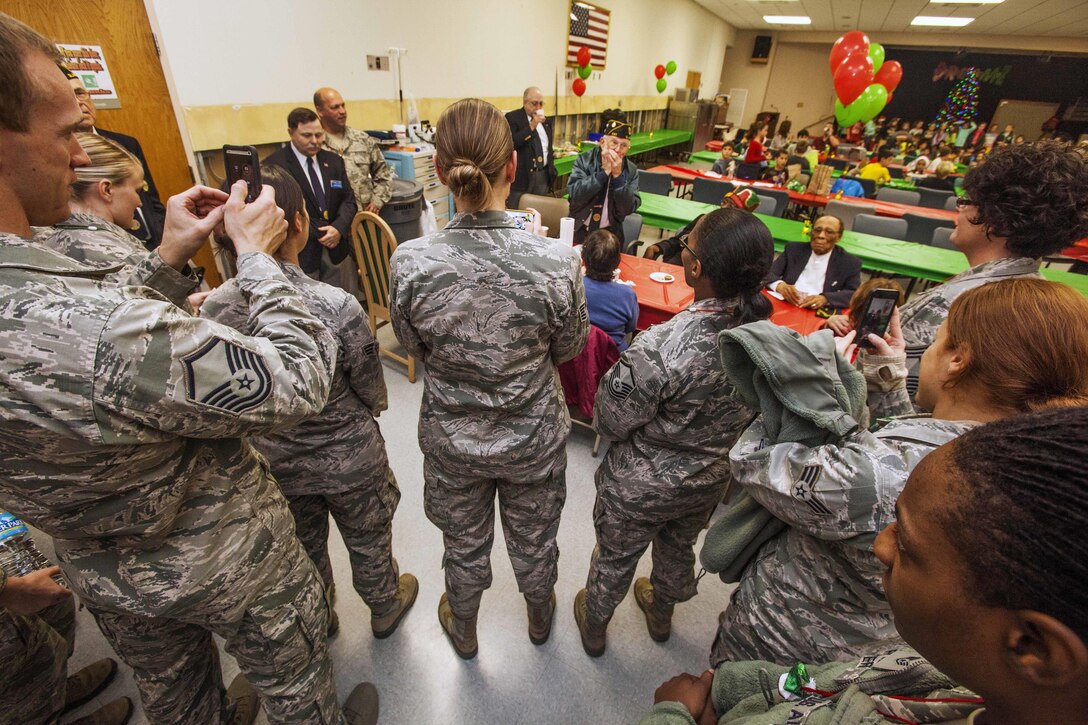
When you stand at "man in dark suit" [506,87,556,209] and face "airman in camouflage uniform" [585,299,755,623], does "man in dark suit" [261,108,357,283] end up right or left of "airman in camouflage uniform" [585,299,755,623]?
right

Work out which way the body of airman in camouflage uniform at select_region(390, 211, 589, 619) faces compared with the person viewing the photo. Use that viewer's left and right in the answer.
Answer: facing away from the viewer

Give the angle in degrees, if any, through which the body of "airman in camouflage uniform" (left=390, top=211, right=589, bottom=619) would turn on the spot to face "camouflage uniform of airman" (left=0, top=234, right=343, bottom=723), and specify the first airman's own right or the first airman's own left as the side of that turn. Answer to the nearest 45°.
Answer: approximately 135° to the first airman's own left

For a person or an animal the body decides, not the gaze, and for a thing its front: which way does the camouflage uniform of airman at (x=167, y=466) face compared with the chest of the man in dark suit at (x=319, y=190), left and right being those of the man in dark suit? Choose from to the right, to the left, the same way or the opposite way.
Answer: to the left

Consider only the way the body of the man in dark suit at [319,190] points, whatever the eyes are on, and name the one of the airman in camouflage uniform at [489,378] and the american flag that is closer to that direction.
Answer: the airman in camouflage uniform

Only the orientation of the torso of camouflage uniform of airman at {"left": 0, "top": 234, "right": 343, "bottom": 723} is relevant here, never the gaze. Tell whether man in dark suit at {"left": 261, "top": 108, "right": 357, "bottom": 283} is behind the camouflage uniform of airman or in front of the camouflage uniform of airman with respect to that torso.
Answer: in front

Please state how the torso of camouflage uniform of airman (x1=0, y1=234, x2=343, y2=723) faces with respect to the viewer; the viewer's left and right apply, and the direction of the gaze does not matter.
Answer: facing away from the viewer and to the right of the viewer

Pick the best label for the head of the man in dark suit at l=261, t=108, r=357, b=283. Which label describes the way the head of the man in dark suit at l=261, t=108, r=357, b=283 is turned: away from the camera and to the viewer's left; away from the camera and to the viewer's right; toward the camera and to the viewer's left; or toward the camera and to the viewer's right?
toward the camera and to the viewer's right

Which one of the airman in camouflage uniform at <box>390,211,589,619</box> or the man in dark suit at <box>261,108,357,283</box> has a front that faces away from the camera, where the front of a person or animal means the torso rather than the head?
the airman in camouflage uniform

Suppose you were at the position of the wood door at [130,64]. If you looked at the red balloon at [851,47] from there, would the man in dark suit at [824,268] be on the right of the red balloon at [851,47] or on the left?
right

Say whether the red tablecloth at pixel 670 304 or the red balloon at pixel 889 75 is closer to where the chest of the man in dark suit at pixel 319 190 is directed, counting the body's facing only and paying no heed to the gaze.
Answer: the red tablecloth

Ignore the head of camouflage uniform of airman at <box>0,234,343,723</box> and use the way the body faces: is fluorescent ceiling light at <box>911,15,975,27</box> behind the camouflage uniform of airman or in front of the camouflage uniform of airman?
in front

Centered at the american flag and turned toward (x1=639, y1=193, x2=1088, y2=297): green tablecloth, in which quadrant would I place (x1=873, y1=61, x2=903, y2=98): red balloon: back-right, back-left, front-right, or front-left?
front-left

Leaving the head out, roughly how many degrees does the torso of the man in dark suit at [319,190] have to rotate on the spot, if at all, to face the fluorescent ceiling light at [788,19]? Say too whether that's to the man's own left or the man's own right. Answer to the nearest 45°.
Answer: approximately 90° to the man's own left

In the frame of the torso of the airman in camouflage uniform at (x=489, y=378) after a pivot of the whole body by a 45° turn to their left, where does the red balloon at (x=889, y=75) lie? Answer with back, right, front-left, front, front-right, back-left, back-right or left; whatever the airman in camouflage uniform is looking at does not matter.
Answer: right

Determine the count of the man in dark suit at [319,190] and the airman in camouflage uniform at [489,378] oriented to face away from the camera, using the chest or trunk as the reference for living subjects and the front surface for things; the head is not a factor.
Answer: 1

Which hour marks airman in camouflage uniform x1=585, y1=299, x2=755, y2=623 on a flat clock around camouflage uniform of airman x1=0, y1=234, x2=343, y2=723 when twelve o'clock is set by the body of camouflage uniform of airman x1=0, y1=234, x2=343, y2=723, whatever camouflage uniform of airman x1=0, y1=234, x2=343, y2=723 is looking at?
airman in camouflage uniform x1=585, y1=299, x2=755, y2=623 is roughly at 2 o'clock from camouflage uniform of airman x1=0, y1=234, x2=343, y2=723.
